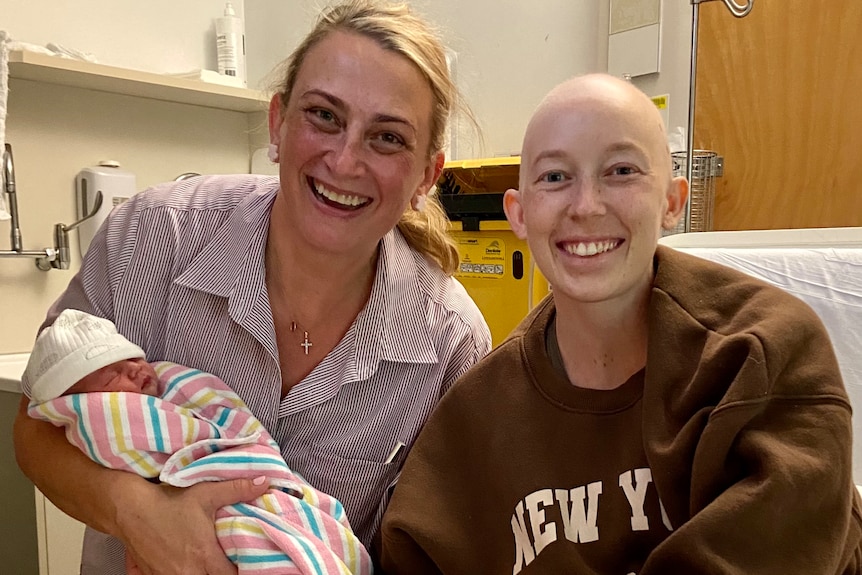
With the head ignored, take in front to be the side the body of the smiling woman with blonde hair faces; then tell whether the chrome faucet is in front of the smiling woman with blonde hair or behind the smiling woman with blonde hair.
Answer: behind

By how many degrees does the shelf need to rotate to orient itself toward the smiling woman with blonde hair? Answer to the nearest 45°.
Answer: approximately 45° to its right

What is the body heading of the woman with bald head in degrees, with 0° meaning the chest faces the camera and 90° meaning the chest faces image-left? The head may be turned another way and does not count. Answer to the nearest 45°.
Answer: approximately 0°

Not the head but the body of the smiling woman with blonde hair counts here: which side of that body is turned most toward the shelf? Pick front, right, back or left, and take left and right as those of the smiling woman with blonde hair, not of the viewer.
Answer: back

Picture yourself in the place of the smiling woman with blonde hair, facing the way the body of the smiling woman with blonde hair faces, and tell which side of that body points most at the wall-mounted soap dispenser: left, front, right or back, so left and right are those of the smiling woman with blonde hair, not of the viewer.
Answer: back
